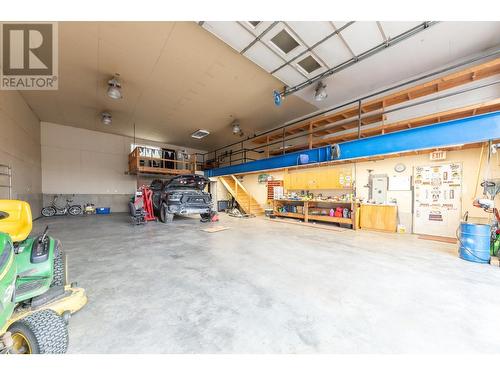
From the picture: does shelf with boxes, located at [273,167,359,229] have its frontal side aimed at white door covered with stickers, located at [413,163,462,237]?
no

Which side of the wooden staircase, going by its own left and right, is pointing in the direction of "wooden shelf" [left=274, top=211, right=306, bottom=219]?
front

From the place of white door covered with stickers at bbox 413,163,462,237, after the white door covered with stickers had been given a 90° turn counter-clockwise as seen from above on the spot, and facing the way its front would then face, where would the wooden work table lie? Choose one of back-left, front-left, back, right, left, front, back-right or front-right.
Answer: back-right

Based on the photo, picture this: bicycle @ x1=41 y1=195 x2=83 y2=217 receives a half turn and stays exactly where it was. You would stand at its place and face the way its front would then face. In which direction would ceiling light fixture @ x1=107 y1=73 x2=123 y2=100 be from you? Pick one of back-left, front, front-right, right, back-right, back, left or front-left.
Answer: right

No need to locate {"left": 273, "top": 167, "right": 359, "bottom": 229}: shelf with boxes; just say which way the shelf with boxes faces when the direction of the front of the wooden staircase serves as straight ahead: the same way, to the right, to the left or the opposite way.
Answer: to the right

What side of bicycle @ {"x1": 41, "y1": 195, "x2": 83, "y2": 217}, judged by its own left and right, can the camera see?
left

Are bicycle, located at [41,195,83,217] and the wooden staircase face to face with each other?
no

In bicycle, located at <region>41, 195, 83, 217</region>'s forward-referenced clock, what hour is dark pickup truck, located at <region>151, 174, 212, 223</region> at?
The dark pickup truck is roughly at 8 o'clock from the bicycle.

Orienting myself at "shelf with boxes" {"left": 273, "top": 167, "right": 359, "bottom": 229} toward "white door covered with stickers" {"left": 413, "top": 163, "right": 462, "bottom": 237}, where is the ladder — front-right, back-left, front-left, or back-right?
back-right

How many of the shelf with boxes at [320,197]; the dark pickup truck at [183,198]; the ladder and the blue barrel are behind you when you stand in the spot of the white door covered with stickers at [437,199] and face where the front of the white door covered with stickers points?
0

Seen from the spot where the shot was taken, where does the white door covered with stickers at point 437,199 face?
facing the viewer and to the left of the viewer

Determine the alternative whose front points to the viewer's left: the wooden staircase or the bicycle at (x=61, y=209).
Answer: the bicycle

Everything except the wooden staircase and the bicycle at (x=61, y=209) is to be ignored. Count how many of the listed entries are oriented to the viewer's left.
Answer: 1

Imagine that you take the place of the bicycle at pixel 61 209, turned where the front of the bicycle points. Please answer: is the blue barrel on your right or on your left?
on your left

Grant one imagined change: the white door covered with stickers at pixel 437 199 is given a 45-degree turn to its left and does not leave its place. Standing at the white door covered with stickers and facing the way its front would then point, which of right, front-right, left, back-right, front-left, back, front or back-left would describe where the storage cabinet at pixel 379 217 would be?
right

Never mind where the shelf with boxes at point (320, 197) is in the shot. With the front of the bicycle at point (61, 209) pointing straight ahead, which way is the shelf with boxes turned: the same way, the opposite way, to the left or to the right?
the same way

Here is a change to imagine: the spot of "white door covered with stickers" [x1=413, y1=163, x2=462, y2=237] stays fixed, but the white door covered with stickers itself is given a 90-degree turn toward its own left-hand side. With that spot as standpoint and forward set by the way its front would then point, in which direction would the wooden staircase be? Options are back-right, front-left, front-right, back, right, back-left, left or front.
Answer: back-right

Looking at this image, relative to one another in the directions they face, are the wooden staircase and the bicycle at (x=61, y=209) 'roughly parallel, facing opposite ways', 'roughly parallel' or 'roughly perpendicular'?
roughly perpendicular

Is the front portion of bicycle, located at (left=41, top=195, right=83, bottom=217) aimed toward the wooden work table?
no

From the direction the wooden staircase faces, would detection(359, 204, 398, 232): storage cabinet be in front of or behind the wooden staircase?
in front
